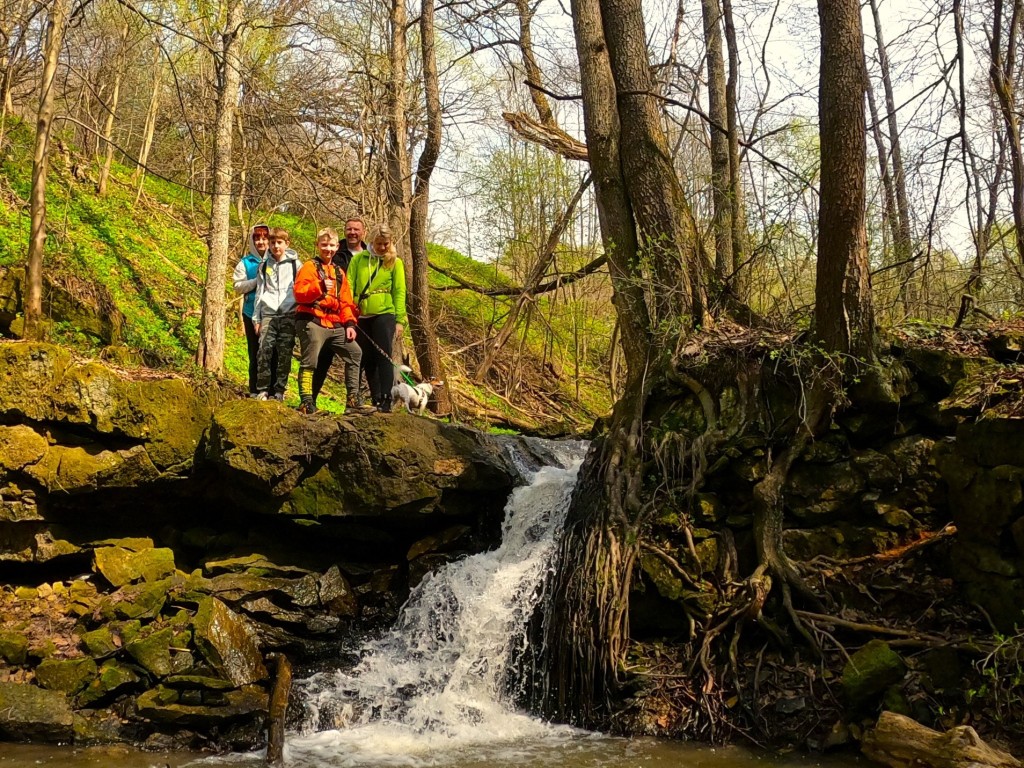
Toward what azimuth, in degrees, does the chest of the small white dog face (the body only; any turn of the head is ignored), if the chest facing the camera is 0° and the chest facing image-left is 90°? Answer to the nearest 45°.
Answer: approximately 270°

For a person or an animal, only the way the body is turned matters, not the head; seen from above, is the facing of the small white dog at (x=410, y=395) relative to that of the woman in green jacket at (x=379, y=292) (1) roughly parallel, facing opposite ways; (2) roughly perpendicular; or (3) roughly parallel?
roughly perpendicular

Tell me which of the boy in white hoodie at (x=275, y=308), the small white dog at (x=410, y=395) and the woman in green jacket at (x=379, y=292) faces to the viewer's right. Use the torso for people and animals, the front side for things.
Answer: the small white dog

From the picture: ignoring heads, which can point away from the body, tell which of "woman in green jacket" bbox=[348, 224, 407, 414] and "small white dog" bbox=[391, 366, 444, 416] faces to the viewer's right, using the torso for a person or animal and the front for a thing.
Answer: the small white dog

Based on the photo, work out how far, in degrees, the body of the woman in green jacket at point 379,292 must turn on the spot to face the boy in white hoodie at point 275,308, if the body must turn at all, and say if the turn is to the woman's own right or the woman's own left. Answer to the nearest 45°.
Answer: approximately 90° to the woman's own right

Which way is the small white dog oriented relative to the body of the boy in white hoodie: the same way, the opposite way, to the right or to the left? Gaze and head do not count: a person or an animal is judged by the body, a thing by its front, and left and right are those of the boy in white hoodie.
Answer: to the left
